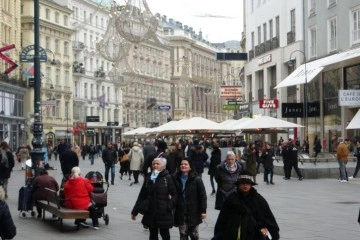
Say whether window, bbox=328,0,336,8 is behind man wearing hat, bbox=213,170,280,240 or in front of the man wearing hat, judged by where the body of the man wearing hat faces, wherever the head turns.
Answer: behind

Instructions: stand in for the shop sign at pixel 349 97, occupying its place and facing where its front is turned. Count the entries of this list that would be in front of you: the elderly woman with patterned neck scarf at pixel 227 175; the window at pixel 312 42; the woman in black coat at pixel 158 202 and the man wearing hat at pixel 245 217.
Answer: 3

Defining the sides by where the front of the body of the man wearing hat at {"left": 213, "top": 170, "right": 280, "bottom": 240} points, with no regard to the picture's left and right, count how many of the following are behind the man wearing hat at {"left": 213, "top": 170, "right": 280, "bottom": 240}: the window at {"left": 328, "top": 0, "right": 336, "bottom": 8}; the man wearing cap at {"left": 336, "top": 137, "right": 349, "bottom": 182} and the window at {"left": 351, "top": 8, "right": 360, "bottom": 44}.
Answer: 3

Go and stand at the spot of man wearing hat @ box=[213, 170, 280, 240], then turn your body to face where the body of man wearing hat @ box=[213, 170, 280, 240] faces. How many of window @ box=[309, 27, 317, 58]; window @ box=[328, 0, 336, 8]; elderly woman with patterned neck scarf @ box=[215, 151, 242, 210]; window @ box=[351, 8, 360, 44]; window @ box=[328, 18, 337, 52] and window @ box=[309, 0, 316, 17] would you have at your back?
6

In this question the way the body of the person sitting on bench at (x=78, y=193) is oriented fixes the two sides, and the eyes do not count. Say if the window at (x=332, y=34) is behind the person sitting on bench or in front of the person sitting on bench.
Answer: in front

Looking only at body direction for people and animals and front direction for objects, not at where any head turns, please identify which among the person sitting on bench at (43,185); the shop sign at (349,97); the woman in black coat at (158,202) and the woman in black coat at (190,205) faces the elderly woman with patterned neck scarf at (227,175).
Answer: the shop sign

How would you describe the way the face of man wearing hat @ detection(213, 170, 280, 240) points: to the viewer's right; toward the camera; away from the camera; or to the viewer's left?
toward the camera

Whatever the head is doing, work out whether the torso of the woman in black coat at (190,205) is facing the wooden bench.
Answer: no

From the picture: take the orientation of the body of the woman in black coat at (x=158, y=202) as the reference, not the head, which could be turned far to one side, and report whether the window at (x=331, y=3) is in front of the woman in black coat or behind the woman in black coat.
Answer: behind

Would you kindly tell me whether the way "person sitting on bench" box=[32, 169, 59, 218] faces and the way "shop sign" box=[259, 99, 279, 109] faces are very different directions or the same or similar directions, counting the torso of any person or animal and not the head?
very different directions

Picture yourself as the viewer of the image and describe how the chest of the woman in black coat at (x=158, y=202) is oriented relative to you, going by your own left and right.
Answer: facing the viewer and to the left of the viewer

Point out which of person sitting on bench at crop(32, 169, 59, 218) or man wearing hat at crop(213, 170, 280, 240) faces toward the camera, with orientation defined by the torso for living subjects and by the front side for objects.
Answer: the man wearing hat
